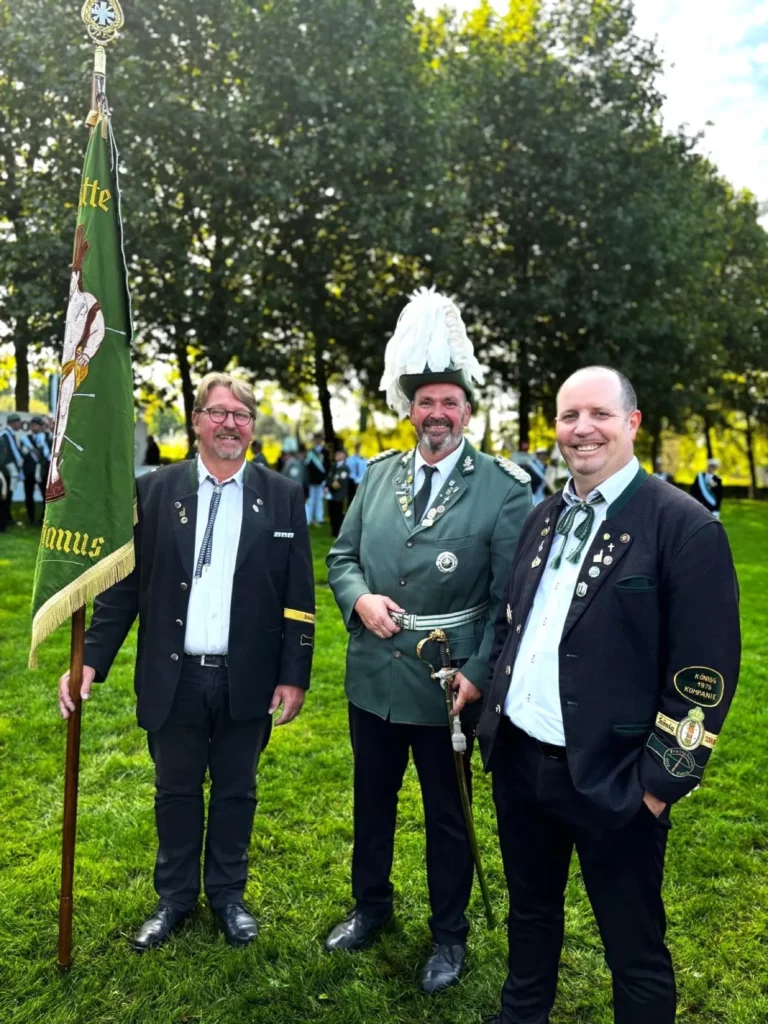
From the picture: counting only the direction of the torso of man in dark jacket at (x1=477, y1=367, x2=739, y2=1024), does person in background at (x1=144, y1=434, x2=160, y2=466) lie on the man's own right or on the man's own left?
on the man's own right

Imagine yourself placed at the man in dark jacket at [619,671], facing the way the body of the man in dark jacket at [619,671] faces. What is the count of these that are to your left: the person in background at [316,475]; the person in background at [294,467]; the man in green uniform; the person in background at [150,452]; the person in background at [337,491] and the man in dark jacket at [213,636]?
0

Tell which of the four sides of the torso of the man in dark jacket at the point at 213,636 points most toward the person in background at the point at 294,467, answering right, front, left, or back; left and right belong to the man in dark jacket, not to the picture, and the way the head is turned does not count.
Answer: back

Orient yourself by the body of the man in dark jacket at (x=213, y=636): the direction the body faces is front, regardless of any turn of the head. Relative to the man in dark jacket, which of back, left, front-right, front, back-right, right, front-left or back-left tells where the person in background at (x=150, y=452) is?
back

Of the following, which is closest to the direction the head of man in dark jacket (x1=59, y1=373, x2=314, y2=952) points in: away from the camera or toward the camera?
toward the camera

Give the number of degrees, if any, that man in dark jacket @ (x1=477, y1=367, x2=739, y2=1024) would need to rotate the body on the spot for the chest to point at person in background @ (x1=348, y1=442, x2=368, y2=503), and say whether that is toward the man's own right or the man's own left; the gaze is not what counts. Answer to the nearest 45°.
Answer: approximately 135° to the man's own right

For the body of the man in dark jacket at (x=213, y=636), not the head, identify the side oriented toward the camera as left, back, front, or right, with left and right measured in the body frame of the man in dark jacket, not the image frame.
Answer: front

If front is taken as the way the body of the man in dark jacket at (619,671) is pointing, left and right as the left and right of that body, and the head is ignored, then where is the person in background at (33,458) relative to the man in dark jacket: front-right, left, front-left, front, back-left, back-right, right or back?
right

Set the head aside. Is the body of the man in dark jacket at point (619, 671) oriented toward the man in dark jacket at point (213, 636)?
no

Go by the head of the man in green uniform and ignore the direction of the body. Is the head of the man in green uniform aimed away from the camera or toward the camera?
toward the camera

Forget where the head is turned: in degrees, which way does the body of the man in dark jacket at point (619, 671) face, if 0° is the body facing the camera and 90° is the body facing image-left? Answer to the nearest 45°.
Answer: approximately 45°

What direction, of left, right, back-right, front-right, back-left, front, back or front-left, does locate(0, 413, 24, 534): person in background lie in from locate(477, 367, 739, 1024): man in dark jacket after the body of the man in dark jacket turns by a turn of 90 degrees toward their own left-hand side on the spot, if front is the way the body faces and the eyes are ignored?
back

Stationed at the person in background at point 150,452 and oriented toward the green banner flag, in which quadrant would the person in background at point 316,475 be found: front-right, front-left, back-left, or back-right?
front-left
